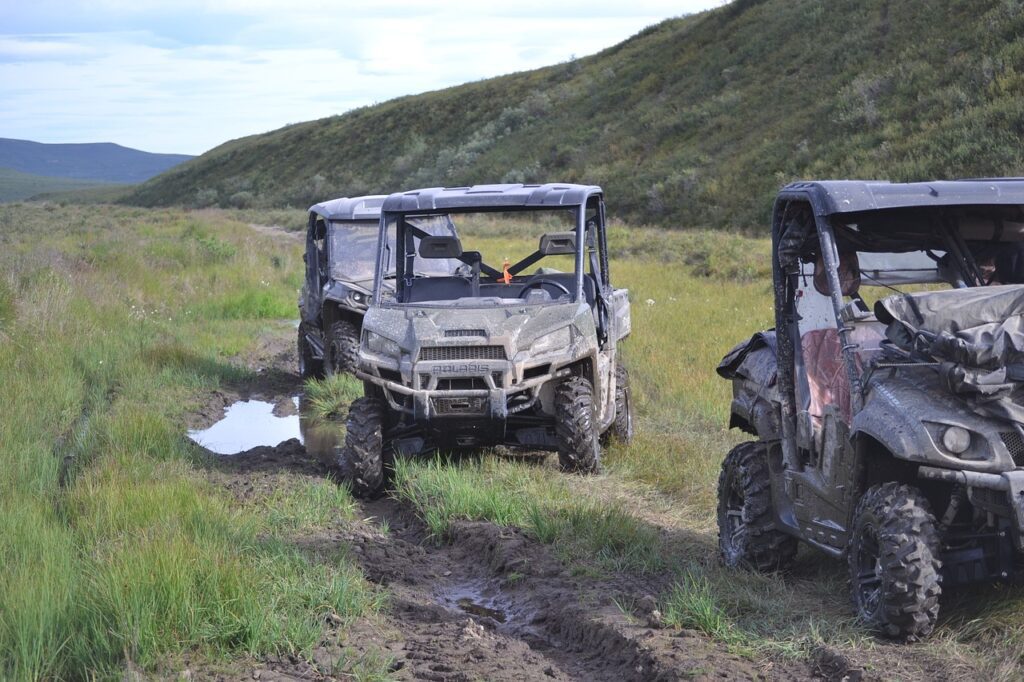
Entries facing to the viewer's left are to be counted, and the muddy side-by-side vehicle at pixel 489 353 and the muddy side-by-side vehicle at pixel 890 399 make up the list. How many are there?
0

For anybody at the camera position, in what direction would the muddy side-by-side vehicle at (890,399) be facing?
facing the viewer and to the right of the viewer

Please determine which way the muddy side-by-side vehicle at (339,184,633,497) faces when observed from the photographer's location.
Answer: facing the viewer

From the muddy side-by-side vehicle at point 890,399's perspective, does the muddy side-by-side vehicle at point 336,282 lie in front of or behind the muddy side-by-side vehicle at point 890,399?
behind

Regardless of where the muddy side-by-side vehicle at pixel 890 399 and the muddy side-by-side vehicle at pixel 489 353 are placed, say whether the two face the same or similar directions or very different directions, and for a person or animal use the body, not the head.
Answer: same or similar directions

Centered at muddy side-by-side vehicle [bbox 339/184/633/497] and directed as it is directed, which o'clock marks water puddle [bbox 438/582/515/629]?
The water puddle is roughly at 12 o'clock from the muddy side-by-side vehicle.

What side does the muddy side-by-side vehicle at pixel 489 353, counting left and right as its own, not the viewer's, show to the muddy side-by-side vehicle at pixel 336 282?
back

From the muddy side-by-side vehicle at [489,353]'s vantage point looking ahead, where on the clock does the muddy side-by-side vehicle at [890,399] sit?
the muddy side-by-side vehicle at [890,399] is roughly at 11 o'clock from the muddy side-by-side vehicle at [489,353].

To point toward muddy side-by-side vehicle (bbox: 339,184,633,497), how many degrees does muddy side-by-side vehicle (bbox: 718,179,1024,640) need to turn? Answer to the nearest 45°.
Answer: approximately 180°

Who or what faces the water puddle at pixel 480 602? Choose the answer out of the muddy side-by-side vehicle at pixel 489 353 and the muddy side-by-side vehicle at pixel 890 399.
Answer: the muddy side-by-side vehicle at pixel 489 353

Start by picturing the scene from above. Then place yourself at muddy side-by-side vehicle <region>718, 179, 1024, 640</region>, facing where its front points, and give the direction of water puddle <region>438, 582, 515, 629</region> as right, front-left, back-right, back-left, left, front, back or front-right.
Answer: back-right
